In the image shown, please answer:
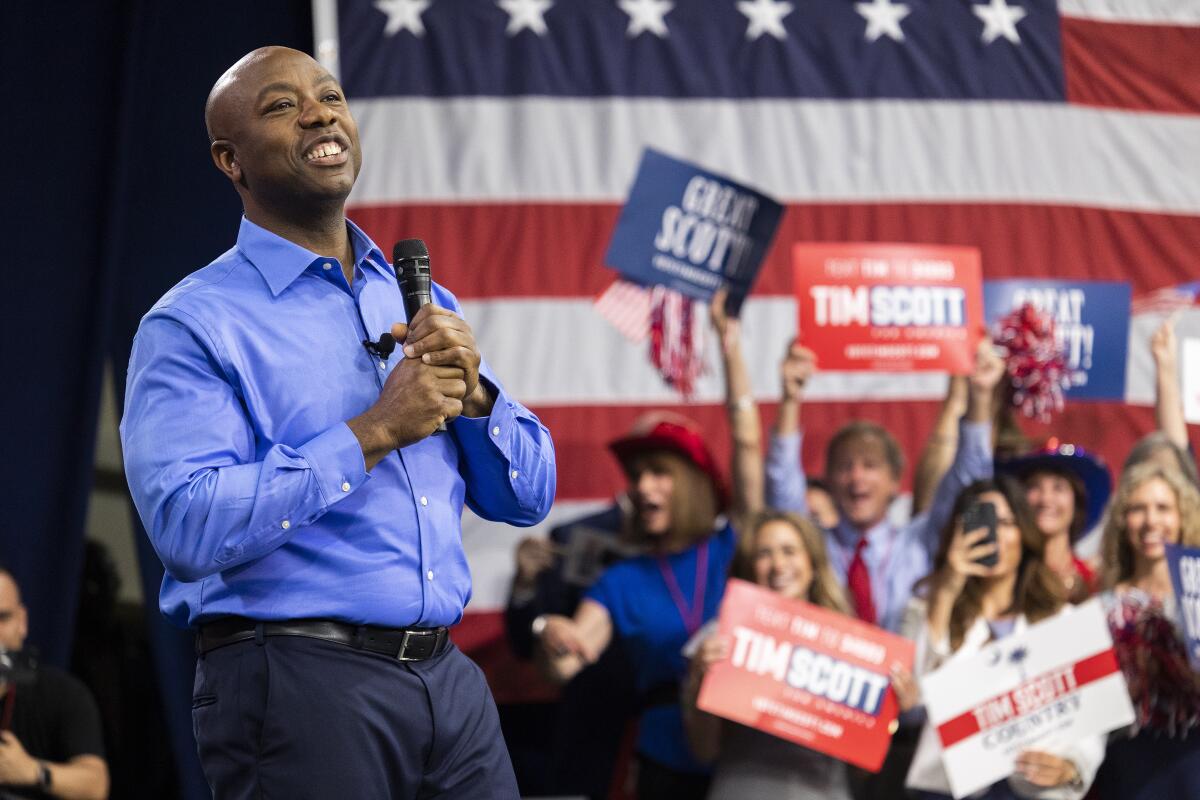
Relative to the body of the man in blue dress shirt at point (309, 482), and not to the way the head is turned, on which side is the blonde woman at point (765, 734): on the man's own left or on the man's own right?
on the man's own left

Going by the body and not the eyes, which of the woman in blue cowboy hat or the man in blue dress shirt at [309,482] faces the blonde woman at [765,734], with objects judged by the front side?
the woman in blue cowboy hat

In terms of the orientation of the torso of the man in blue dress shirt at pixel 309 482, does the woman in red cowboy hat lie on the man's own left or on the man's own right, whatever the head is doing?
on the man's own left

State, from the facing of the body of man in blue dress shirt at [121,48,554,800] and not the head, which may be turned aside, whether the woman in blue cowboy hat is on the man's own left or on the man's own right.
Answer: on the man's own left

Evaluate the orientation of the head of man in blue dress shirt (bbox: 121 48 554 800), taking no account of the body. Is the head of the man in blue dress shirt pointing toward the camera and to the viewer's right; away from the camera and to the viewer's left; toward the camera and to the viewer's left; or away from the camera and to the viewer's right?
toward the camera and to the viewer's right

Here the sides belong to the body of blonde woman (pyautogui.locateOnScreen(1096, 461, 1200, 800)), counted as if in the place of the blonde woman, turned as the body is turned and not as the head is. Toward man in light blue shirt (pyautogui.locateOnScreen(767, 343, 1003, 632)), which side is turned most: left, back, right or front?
right

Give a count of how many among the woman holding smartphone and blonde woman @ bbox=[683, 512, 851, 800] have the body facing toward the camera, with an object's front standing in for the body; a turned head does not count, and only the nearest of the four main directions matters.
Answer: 2
